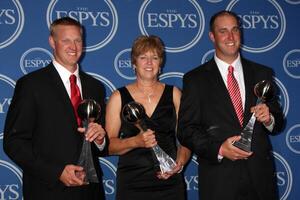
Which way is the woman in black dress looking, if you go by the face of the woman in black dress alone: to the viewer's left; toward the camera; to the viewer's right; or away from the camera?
toward the camera

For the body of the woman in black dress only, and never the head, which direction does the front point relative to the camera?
toward the camera

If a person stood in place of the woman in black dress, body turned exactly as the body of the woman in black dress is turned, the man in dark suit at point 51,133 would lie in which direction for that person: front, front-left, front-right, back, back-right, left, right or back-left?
front-right

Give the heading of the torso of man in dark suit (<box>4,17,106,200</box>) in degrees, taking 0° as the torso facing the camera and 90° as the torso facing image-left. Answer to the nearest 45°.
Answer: approximately 315°

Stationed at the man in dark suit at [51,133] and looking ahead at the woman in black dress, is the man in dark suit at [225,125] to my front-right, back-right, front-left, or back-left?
front-right

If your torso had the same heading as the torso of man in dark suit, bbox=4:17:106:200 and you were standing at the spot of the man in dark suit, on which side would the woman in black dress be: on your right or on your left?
on your left
